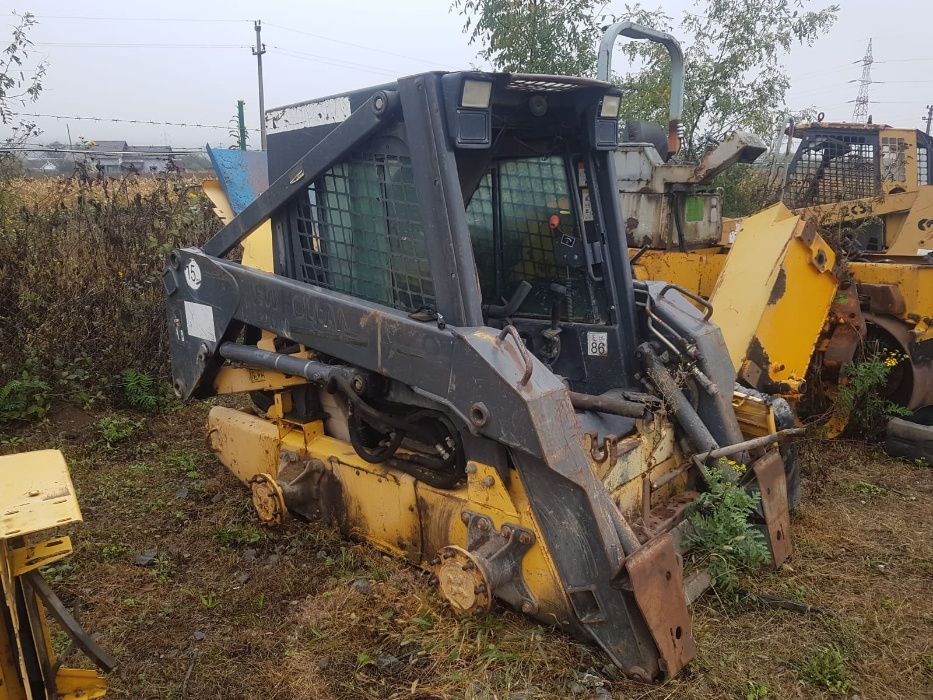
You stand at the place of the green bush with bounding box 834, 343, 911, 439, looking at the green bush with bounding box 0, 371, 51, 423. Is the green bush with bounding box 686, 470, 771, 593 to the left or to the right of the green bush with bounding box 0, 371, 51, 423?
left

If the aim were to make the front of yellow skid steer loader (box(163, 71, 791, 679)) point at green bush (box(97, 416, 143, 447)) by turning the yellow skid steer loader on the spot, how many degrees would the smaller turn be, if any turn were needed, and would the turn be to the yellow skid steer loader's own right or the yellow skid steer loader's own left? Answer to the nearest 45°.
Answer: approximately 180°

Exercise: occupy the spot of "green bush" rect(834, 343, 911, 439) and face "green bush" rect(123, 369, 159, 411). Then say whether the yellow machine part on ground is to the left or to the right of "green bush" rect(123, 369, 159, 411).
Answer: left

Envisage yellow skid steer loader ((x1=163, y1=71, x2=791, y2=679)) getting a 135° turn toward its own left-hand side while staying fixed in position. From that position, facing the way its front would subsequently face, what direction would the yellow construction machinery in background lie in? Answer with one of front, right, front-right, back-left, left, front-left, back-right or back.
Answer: front-right

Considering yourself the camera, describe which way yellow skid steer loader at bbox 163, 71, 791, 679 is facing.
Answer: facing the viewer and to the right of the viewer

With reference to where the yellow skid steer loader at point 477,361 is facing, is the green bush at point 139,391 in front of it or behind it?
behind

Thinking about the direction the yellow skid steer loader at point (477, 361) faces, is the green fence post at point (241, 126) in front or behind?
behind

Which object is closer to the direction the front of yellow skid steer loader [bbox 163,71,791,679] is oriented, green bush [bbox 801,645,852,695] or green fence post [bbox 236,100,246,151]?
the green bush

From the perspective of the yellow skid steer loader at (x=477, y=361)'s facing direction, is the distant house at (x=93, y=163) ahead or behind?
behind

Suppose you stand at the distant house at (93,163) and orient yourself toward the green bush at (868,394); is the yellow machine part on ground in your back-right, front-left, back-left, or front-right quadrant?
front-right

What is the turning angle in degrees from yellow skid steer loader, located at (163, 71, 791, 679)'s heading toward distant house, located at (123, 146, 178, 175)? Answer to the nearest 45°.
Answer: approximately 180°

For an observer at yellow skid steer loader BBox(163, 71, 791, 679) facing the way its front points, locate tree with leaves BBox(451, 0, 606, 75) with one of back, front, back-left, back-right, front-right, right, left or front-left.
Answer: back-left

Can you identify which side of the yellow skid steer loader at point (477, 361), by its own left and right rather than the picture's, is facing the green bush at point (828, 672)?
front

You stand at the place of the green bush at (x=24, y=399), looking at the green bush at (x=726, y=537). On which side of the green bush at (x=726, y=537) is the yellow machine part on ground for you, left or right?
right
